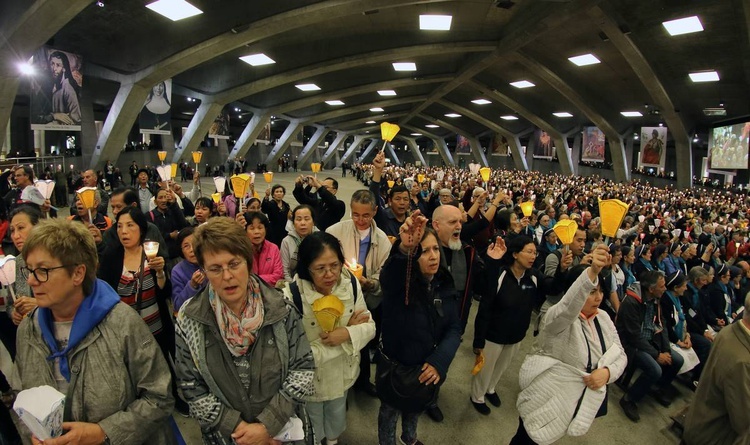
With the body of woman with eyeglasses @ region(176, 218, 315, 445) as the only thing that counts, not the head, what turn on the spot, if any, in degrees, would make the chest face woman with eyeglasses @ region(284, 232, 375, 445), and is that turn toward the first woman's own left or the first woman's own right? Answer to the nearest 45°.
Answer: approximately 135° to the first woman's own left

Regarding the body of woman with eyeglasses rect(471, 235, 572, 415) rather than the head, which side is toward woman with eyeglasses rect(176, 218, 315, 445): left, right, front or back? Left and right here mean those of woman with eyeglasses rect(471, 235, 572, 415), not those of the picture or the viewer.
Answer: right

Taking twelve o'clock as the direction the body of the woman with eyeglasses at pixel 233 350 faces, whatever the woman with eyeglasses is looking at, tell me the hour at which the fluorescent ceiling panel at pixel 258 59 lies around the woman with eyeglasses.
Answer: The fluorescent ceiling panel is roughly at 6 o'clock from the woman with eyeglasses.

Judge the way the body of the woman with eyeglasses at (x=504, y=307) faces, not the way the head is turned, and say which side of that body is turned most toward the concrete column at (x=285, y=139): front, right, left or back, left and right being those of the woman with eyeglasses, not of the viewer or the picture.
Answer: back

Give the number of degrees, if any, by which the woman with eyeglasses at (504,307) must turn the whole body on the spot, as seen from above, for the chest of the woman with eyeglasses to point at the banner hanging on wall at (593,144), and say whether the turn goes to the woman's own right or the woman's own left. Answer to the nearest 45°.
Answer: approximately 135° to the woman's own left

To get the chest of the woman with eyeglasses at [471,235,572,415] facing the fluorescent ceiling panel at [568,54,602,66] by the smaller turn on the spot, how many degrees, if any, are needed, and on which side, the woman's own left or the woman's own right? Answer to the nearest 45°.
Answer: approximately 135° to the woman's own left
